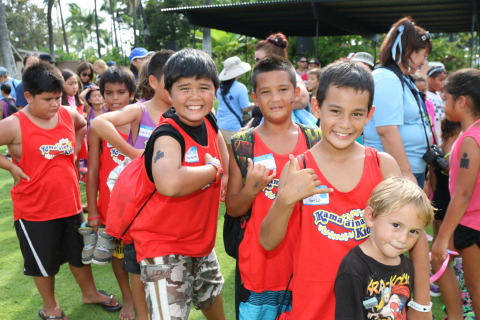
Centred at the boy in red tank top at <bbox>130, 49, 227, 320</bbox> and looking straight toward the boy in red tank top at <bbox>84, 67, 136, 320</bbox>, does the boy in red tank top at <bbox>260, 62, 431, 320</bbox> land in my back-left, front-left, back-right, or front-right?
back-right

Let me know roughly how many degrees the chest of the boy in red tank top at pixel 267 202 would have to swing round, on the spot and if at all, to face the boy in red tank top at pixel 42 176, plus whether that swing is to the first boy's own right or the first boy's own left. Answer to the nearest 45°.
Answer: approximately 135° to the first boy's own right

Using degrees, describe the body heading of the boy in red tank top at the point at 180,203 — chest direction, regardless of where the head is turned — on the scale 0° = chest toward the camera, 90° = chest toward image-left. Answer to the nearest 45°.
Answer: approximately 315°

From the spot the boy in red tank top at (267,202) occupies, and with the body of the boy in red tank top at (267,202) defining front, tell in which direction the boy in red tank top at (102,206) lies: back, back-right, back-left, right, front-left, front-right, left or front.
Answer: back-right
